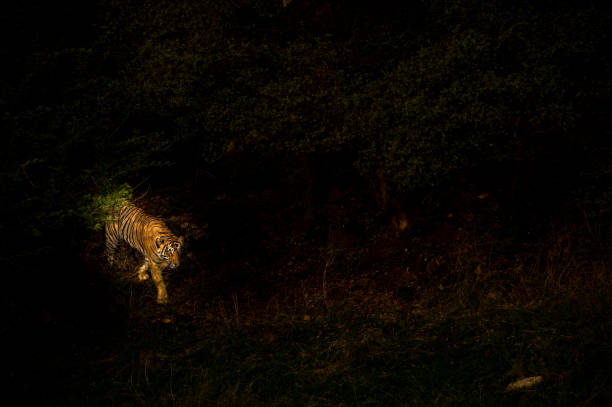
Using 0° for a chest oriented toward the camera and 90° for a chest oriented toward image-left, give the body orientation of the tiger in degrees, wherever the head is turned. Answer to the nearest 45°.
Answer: approximately 315°
